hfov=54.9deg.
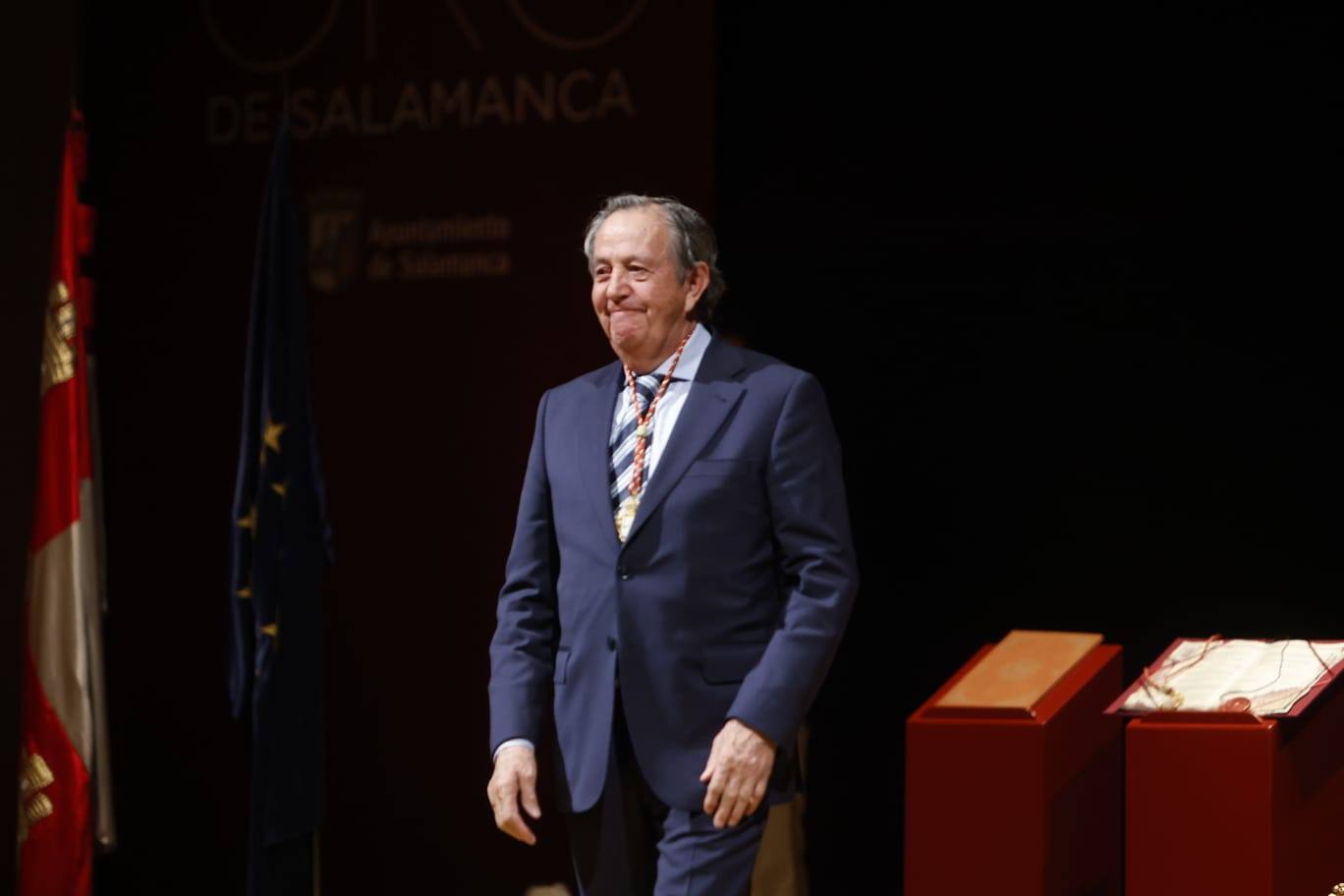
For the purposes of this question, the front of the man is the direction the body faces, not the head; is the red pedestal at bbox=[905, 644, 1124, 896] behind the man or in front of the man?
behind

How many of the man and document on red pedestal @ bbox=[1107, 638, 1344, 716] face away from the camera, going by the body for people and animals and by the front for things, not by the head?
0

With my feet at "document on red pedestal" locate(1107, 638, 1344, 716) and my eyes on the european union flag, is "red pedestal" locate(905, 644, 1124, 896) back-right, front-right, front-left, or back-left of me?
front-left

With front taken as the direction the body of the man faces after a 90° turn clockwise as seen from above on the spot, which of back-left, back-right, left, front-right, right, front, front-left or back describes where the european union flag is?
front

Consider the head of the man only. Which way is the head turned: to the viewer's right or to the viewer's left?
to the viewer's left

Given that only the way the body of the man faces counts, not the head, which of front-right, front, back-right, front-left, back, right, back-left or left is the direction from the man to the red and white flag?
right

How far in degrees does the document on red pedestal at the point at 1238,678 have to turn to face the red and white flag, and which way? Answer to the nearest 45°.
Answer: approximately 90° to its right

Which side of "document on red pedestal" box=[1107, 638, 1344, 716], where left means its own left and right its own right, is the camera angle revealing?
front

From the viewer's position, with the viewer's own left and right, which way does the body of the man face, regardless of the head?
facing the viewer and to the left of the viewer

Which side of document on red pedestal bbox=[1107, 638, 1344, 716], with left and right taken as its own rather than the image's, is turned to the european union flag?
right
